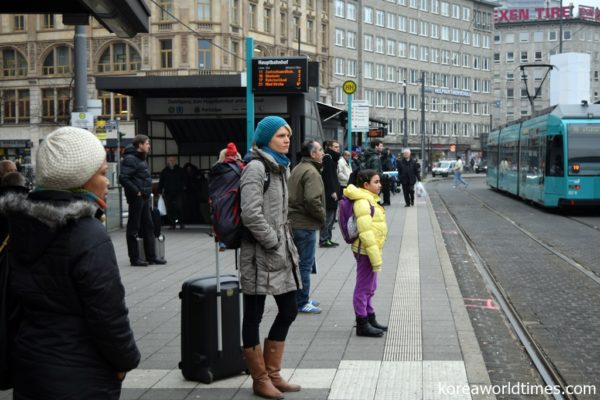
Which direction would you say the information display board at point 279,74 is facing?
toward the camera

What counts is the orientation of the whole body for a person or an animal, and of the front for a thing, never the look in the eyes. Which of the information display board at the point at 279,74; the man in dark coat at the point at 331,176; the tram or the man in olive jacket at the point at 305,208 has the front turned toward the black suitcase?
the information display board

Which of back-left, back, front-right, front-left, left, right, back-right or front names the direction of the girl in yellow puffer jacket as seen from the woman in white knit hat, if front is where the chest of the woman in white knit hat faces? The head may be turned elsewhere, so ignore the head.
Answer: front

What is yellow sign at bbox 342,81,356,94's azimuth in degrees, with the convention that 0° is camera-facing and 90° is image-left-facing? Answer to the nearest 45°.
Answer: approximately 0°

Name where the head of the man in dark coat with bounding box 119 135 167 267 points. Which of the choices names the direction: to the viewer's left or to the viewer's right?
to the viewer's right

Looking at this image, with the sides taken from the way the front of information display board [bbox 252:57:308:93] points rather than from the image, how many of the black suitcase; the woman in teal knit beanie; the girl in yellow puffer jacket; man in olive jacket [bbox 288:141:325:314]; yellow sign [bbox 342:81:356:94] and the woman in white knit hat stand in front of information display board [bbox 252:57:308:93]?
5

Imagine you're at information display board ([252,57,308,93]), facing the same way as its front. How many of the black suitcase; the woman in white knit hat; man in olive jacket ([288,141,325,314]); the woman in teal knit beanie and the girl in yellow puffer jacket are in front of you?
5

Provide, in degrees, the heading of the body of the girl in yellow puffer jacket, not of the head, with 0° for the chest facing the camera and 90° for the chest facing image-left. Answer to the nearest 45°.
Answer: approximately 270°

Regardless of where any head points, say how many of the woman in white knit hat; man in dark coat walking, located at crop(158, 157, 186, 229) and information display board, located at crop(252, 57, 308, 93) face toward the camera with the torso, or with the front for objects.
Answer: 2

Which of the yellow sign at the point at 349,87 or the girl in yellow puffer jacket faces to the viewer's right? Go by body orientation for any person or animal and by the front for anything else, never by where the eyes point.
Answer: the girl in yellow puffer jacket

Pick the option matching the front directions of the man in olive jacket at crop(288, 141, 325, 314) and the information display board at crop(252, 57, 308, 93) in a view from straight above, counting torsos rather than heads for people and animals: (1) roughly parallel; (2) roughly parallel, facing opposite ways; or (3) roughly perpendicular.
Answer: roughly perpendicular

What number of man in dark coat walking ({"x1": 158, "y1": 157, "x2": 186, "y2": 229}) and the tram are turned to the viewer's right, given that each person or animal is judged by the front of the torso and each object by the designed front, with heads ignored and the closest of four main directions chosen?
0
